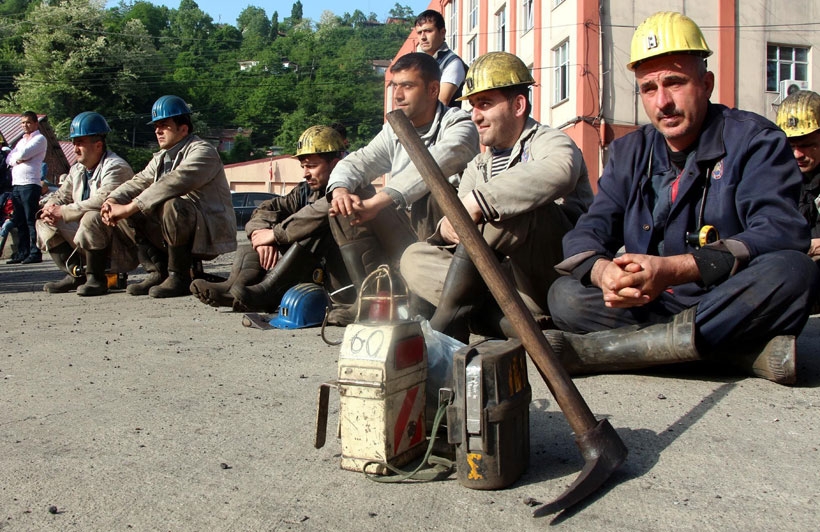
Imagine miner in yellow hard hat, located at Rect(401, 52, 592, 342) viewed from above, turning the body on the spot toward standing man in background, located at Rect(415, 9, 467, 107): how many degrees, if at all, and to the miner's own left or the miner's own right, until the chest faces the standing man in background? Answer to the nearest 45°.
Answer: approximately 135° to the miner's own right

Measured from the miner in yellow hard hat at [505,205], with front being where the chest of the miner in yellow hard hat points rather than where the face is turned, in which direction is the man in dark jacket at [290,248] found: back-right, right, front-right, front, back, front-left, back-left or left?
right

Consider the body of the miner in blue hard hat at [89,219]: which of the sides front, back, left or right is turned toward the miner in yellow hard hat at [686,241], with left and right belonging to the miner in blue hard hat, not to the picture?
left

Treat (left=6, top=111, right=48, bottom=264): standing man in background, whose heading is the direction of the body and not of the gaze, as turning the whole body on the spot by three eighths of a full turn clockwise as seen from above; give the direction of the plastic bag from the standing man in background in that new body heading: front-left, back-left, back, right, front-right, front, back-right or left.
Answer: back

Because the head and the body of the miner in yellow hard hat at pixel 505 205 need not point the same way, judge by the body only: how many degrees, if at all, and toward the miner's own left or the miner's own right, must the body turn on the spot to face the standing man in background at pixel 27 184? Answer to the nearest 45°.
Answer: approximately 90° to the miner's own right

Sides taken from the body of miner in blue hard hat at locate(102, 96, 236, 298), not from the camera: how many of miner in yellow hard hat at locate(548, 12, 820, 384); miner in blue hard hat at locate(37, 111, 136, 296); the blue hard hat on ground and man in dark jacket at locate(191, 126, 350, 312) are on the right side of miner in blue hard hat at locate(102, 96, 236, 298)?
1

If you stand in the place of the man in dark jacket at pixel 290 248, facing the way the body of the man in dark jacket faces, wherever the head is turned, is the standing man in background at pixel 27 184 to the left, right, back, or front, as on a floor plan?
right

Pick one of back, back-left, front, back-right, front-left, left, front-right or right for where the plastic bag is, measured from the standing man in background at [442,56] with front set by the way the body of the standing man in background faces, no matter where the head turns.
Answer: front-left

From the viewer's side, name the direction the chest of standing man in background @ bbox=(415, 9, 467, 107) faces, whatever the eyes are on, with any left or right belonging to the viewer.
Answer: facing the viewer and to the left of the viewer

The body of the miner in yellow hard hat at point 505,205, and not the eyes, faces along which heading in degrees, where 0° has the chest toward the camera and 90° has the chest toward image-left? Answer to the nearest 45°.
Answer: approximately 45°
